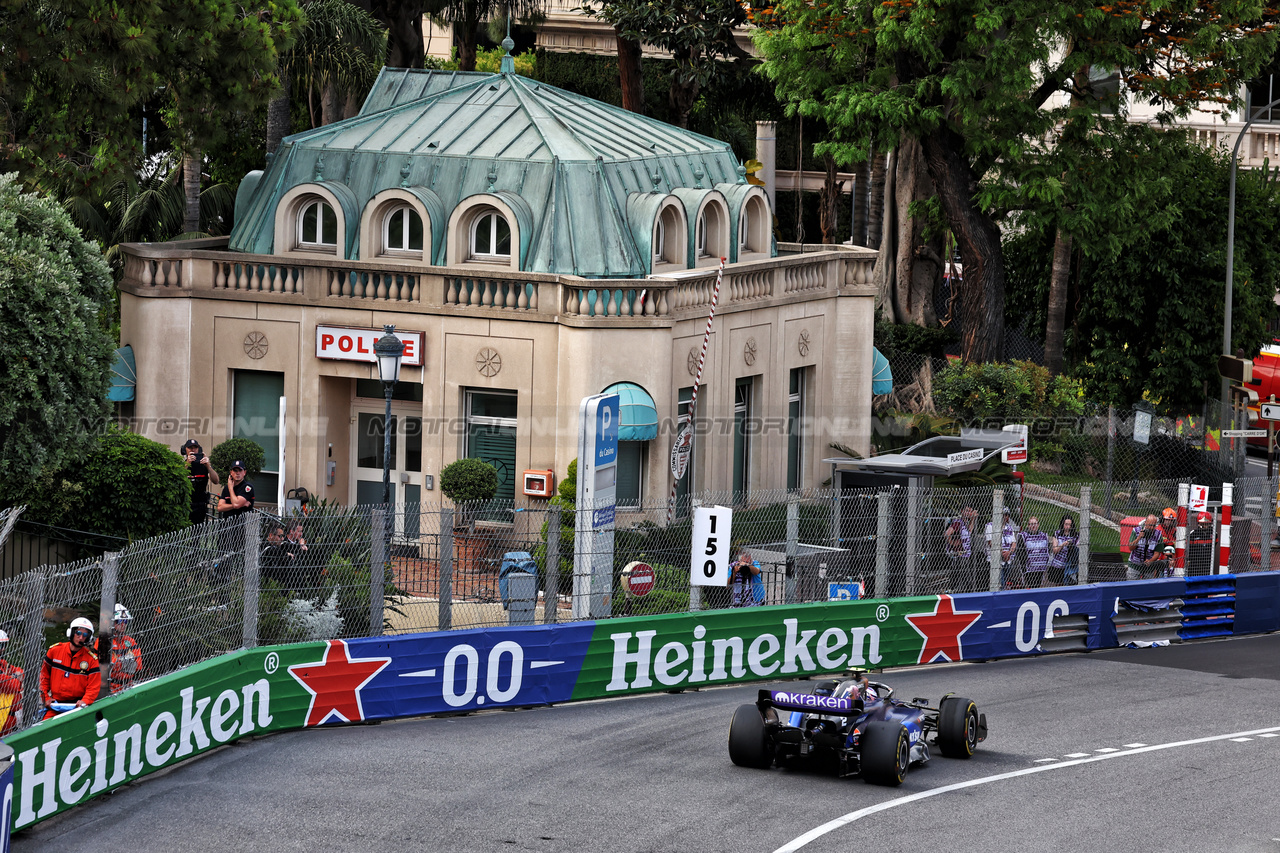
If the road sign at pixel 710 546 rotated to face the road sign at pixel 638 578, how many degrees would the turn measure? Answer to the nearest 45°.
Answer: approximately 90° to its right

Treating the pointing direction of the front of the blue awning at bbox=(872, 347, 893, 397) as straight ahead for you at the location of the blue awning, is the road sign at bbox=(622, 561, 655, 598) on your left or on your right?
on your right

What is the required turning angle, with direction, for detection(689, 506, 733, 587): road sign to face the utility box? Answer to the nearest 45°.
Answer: approximately 90° to its right

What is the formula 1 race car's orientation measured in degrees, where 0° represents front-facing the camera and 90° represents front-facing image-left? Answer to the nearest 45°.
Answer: approximately 225°

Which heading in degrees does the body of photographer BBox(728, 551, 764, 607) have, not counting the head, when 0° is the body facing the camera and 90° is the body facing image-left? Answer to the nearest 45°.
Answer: approximately 0°

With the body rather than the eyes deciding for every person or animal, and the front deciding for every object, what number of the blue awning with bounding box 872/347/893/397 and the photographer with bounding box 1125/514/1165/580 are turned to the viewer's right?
1

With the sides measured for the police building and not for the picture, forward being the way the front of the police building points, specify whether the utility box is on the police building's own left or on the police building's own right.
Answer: on the police building's own left

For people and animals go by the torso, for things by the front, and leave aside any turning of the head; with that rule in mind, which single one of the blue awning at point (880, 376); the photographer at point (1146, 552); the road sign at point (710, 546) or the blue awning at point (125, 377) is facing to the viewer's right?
the blue awning at point (880, 376)

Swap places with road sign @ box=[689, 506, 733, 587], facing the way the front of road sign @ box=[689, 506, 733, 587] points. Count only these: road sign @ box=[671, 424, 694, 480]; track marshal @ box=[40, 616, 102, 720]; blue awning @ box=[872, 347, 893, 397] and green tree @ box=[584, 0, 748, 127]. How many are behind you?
3

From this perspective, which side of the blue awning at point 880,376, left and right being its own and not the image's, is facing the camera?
right

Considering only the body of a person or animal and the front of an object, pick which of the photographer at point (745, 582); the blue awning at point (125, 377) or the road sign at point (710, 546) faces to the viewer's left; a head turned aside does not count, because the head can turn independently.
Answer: the blue awning

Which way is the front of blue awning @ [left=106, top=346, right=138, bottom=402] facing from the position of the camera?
facing to the left of the viewer

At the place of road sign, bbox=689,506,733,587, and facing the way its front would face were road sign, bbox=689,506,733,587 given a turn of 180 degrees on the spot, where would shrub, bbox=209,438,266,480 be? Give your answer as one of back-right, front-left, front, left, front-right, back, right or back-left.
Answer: front-left
